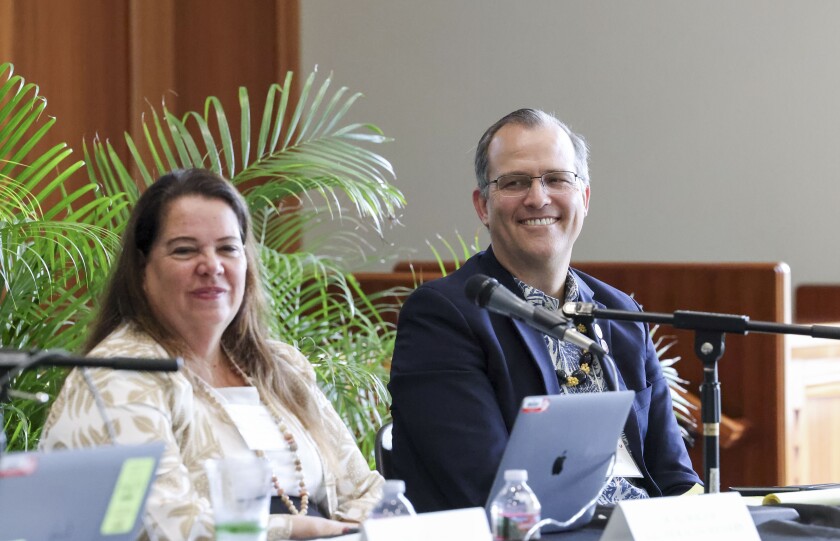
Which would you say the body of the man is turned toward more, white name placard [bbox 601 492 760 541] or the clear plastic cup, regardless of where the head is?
the white name placard

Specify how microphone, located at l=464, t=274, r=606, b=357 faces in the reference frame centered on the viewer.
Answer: facing to the left of the viewer

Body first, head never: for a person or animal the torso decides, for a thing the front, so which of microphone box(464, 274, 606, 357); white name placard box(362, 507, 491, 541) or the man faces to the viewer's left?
the microphone

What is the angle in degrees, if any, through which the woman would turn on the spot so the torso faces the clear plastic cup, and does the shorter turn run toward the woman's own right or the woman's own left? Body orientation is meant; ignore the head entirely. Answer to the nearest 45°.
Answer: approximately 45° to the woman's own right
